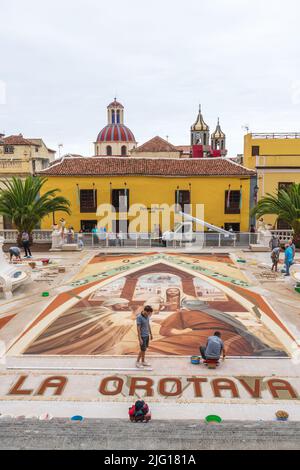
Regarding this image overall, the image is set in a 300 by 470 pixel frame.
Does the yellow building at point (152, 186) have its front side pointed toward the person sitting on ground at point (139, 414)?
yes

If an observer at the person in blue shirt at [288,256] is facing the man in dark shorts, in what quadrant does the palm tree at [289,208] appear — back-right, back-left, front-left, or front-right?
back-right

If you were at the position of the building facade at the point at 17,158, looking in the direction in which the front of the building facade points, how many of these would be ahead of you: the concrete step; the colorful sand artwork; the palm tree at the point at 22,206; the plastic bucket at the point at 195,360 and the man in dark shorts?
5

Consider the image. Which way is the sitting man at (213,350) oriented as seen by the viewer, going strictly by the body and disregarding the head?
away from the camera

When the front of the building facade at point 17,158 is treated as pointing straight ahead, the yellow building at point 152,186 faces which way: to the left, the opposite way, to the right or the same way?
the same way

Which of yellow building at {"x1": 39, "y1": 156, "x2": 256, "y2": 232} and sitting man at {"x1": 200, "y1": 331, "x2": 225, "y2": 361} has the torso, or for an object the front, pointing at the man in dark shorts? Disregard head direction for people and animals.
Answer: the yellow building

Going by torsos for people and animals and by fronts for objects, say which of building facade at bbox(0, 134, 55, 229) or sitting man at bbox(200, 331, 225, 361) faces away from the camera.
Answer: the sitting man

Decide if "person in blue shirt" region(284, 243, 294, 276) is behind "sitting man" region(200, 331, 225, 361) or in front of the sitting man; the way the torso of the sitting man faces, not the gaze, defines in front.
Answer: in front

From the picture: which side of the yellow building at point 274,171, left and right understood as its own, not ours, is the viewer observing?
front

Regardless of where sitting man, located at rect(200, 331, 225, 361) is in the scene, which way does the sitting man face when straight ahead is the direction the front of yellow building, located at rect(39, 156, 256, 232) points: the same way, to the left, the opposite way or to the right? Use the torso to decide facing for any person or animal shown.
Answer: the opposite way

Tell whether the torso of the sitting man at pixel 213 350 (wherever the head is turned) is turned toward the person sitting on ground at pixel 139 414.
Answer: no

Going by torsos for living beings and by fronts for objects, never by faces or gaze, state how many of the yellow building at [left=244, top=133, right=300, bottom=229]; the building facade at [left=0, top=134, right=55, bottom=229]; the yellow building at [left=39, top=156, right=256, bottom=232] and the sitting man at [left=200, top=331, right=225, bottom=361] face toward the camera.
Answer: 3

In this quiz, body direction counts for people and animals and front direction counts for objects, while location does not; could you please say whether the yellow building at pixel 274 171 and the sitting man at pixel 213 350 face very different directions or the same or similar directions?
very different directions

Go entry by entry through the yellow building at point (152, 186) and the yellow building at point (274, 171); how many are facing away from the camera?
0

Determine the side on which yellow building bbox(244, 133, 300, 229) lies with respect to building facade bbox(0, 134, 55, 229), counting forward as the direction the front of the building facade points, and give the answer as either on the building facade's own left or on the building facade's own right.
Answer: on the building facade's own left

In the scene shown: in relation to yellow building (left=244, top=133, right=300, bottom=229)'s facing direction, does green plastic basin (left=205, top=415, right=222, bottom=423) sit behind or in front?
in front

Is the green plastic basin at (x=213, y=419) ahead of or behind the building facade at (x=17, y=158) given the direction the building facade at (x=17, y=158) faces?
ahead

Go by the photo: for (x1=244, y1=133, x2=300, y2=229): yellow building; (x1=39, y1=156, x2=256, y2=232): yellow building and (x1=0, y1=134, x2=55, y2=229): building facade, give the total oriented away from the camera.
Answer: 0
